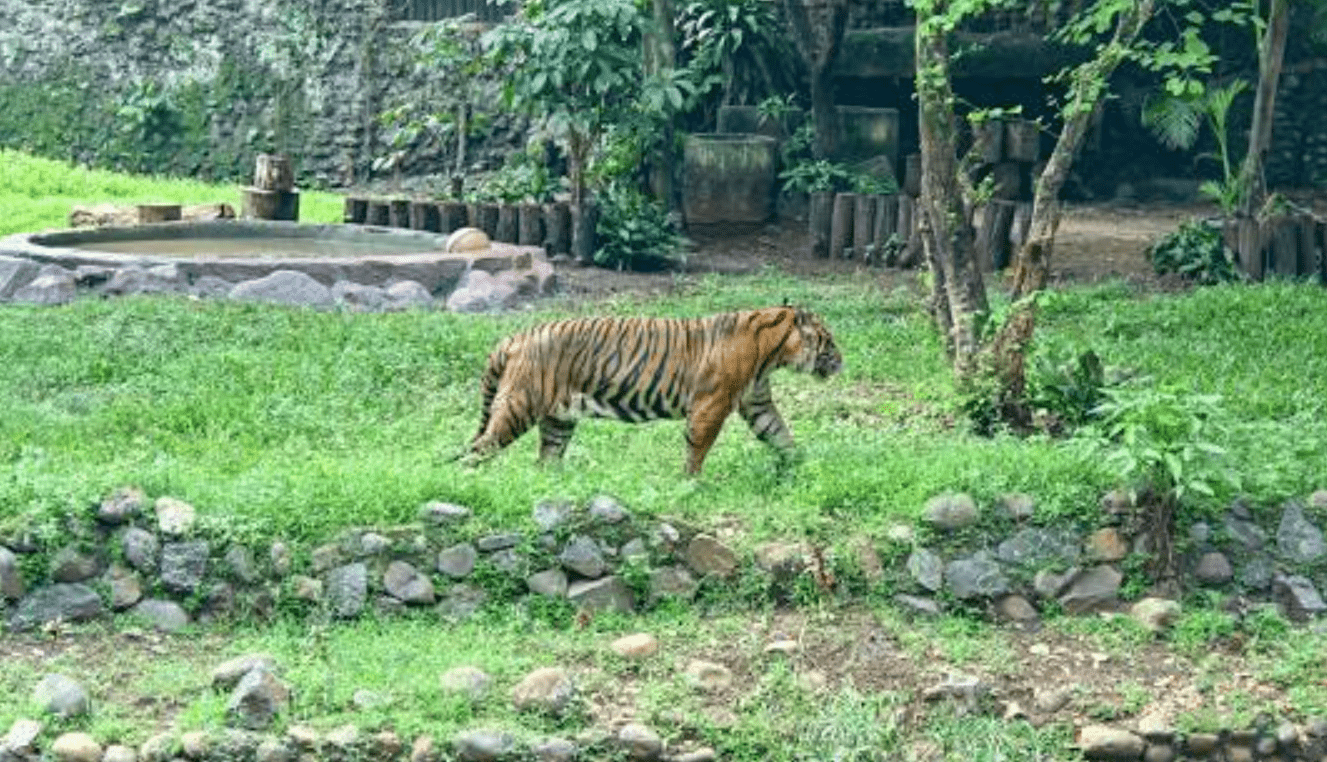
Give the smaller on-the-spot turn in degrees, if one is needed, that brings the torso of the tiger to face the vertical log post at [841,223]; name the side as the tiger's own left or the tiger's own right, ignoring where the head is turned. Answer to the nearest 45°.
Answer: approximately 90° to the tiger's own left

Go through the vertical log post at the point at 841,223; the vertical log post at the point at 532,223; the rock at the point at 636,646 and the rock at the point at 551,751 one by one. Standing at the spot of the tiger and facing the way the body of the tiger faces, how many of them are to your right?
2

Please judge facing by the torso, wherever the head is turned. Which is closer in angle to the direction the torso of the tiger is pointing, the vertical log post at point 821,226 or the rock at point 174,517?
the vertical log post

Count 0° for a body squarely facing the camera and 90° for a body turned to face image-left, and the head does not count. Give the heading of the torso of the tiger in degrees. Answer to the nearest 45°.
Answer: approximately 270°

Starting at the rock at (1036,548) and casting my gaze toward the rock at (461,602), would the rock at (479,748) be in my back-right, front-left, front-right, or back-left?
front-left

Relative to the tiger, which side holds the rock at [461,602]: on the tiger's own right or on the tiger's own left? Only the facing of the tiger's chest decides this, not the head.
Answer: on the tiger's own right

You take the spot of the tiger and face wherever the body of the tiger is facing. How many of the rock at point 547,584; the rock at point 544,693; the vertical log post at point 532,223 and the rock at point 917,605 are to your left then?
1

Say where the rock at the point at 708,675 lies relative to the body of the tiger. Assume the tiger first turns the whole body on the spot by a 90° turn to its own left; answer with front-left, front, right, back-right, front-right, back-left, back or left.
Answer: back

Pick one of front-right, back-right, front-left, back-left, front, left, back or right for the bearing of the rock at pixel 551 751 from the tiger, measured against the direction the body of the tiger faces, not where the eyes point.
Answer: right

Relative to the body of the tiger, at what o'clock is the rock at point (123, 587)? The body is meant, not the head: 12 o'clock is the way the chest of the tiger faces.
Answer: The rock is roughly at 5 o'clock from the tiger.

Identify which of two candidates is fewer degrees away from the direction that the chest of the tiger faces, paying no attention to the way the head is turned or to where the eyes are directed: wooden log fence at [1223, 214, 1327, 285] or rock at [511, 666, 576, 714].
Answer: the wooden log fence

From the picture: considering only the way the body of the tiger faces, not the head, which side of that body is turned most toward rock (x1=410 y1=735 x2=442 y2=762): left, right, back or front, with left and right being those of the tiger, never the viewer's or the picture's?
right

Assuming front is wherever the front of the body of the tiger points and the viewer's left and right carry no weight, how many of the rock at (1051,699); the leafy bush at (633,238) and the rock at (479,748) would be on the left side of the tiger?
1

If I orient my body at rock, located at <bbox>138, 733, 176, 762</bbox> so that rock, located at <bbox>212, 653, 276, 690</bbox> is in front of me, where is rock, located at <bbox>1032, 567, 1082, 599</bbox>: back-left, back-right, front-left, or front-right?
front-right
